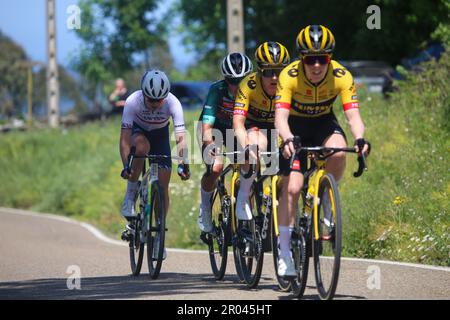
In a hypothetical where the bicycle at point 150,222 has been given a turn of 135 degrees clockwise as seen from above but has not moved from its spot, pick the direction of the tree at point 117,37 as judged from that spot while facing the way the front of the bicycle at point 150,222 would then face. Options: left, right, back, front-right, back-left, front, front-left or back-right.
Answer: front-right

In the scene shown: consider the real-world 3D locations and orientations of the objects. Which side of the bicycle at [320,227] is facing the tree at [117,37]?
back

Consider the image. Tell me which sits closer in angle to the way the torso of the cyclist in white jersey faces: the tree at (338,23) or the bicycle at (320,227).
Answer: the bicycle

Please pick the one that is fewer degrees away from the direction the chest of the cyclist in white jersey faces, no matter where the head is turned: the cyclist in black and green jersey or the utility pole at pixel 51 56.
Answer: the cyclist in black and green jersey

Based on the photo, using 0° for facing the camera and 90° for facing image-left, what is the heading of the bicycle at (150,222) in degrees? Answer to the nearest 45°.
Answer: approximately 0°

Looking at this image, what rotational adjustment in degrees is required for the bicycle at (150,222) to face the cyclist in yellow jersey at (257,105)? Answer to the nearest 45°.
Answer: approximately 45° to its left

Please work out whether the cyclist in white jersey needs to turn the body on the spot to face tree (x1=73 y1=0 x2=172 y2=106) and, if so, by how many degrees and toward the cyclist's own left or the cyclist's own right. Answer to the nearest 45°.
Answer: approximately 180°

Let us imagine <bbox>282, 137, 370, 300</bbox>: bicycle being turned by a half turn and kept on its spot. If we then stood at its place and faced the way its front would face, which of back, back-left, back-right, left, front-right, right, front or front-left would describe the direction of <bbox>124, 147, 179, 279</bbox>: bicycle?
front-left

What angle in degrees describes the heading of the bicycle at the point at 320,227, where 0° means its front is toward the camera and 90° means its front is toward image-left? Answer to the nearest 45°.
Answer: approximately 0°
